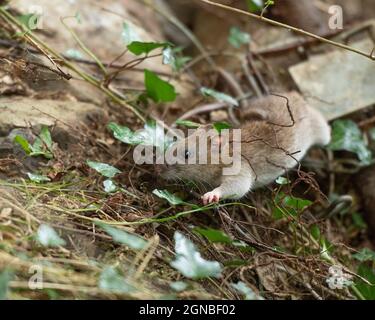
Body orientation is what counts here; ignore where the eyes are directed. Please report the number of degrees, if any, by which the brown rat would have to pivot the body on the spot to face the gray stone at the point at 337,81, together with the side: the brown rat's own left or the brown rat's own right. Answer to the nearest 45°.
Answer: approximately 135° to the brown rat's own right

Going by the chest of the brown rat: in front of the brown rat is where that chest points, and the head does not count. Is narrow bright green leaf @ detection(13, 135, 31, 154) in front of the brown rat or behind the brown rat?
in front

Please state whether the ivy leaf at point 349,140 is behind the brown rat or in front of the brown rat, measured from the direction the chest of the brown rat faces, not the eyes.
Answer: behind

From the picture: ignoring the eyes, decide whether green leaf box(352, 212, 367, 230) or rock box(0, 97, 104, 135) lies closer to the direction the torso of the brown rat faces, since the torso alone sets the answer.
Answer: the rock

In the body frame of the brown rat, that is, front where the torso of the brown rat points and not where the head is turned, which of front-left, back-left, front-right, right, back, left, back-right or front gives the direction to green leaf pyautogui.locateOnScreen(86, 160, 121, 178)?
front-left

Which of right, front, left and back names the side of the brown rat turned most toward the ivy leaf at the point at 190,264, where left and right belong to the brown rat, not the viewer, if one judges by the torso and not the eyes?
left

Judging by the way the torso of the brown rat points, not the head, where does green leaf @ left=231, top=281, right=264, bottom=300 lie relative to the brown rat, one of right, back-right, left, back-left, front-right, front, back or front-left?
left

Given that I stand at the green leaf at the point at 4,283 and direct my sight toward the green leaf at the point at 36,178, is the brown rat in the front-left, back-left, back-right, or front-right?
front-right

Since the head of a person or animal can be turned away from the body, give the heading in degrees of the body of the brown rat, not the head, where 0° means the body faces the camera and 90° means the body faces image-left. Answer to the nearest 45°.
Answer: approximately 90°
